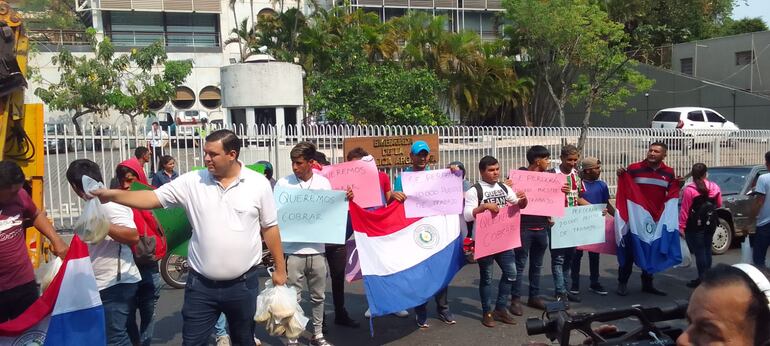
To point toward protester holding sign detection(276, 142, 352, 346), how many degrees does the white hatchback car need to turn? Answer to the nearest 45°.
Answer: approximately 135° to its right

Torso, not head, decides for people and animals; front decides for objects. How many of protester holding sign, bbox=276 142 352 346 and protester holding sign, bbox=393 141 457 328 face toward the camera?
2

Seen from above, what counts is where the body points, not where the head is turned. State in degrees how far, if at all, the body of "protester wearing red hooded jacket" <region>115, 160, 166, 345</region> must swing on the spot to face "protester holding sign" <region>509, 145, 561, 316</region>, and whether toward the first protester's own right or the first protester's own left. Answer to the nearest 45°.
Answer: approximately 135° to the first protester's own left

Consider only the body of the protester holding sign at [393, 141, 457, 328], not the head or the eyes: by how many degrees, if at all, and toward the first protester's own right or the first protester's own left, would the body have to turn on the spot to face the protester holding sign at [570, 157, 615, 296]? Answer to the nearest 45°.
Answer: approximately 135° to the first protester's own left

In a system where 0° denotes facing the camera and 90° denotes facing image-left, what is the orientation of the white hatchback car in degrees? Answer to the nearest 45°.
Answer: approximately 225°

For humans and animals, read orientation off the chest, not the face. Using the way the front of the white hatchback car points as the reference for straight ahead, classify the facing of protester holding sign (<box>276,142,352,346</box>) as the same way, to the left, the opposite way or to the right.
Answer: to the right

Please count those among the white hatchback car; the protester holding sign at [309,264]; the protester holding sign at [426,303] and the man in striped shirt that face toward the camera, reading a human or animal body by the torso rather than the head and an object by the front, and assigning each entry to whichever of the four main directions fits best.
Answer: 3

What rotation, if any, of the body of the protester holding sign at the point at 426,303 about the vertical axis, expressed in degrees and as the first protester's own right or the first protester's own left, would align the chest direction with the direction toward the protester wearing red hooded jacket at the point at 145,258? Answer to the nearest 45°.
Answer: approximately 45° to the first protester's own right

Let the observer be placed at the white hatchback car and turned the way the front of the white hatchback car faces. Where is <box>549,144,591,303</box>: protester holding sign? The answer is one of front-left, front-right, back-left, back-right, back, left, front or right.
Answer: back-right

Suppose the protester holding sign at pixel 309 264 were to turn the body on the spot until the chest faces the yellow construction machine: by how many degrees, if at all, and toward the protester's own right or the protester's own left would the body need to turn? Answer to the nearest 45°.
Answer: approximately 90° to the protester's own right

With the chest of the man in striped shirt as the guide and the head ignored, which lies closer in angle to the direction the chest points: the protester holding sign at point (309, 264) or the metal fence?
the protester holding sign

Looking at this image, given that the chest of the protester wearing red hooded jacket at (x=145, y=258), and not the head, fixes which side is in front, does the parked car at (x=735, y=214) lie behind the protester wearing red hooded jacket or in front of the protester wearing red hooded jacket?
behind
